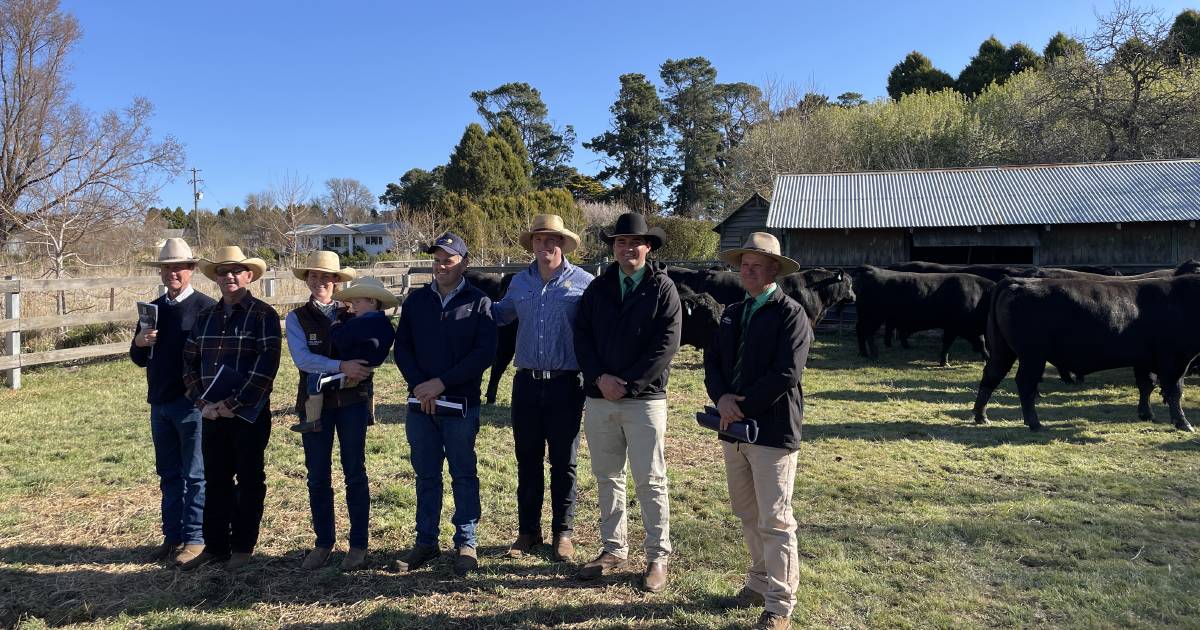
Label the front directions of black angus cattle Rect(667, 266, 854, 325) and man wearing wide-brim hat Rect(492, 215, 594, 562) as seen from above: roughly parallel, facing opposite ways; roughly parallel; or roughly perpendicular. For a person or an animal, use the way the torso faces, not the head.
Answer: roughly perpendicular

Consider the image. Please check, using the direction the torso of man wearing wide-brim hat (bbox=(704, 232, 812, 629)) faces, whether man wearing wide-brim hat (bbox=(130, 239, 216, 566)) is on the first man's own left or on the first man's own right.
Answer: on the first man's own right

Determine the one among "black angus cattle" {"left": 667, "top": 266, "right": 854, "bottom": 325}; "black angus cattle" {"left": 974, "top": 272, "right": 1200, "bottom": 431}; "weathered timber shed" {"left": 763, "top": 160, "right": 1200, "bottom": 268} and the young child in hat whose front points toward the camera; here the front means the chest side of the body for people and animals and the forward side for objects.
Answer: the weathered timber shed

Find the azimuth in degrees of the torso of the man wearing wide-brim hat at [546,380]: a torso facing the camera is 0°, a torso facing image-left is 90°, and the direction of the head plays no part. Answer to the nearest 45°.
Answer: approximately 0°

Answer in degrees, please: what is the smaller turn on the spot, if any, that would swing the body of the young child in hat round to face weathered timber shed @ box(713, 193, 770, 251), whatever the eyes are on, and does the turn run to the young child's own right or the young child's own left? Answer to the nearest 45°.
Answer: approximately 135° to the young child's own right

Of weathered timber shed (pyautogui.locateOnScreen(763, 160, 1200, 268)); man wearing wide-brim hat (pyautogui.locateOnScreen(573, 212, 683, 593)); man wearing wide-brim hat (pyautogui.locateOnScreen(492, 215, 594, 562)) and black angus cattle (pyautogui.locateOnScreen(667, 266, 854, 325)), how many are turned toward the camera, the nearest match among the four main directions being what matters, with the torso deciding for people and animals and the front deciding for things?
3

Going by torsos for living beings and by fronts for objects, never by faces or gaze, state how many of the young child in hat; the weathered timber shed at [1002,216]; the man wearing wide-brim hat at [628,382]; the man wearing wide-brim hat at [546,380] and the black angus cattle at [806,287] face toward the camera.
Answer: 3

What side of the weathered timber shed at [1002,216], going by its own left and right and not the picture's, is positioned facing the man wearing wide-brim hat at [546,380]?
front

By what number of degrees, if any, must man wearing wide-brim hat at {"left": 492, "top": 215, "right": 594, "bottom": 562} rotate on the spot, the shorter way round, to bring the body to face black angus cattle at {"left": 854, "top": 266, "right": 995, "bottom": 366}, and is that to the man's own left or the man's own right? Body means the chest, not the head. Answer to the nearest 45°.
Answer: approximately 135° to the man's own left

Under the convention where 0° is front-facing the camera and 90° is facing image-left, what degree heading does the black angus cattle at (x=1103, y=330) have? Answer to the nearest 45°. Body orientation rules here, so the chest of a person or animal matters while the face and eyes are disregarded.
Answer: approximately 270°

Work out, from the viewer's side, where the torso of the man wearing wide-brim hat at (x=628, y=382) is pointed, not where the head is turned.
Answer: toward the camera

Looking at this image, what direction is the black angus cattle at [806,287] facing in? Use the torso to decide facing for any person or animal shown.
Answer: to the viewer's right

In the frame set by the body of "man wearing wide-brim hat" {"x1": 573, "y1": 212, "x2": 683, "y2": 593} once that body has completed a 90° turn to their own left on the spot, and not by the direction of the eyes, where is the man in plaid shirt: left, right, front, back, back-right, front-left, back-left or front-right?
back

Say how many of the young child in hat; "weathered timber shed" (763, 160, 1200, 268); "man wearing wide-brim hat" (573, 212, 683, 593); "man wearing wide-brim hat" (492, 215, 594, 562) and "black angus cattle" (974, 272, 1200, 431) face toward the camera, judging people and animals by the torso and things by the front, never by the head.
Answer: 3
